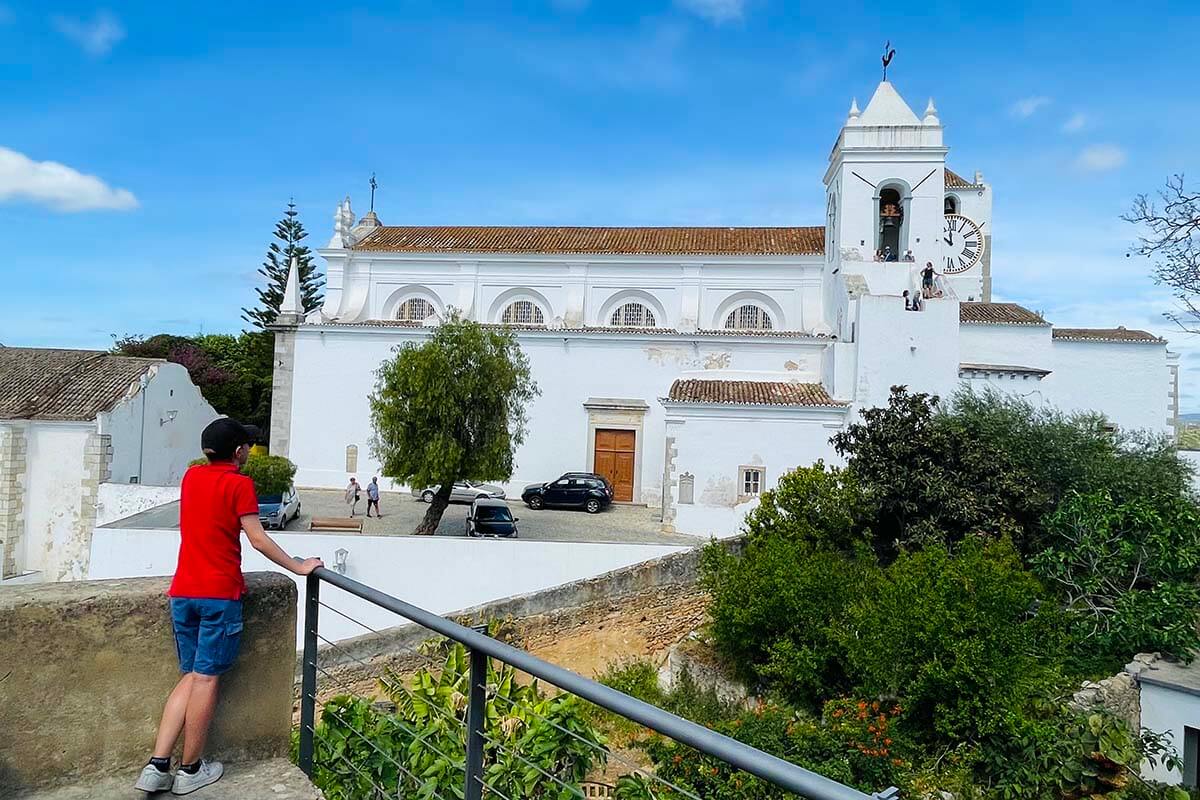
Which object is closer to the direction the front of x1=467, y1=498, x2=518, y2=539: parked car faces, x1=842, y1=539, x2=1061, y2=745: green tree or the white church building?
the green tree

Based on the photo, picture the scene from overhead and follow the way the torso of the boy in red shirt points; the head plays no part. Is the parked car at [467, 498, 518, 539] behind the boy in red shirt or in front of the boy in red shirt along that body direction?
in front

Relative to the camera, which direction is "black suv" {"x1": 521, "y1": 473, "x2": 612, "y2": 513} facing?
to the viewer's left

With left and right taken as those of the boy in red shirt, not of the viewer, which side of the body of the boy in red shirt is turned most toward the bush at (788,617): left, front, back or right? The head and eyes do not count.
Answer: front

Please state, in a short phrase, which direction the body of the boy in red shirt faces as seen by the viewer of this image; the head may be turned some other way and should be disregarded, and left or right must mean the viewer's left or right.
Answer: facing away from the viewer and to the right of the viewer

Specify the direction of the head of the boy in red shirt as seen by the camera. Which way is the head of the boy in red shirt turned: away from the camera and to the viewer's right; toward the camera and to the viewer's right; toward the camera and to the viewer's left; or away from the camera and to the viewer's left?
away from the camera and to the viewer's right
